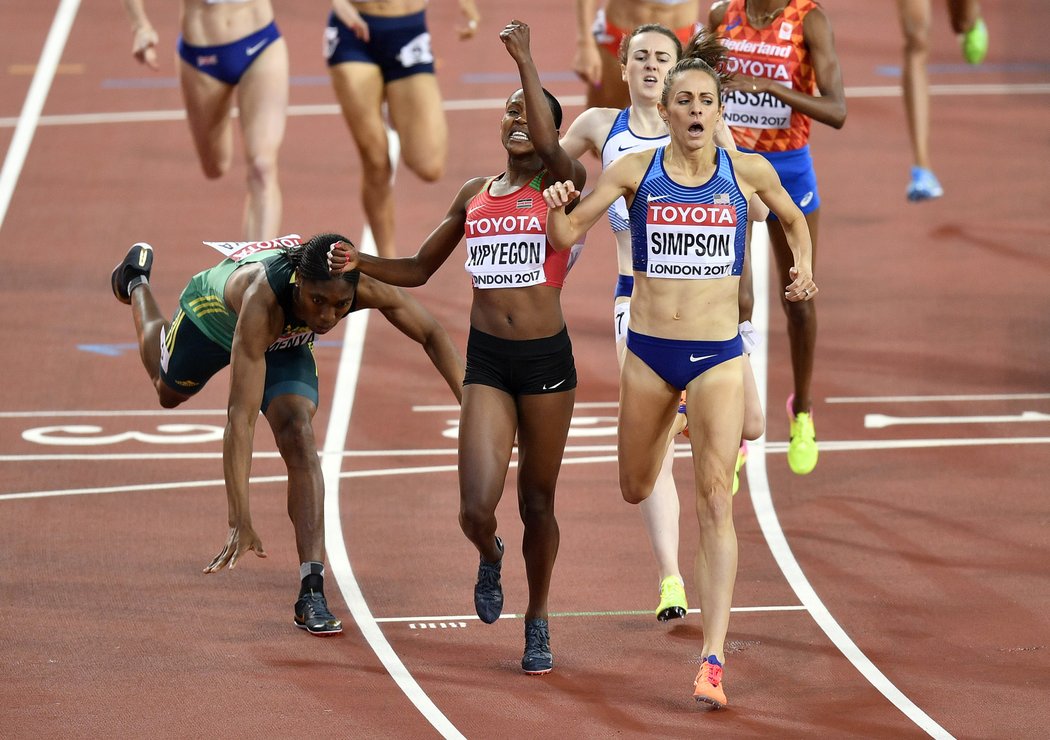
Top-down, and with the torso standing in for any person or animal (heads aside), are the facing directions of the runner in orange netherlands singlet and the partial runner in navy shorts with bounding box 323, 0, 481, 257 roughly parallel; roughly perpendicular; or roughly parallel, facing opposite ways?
roughly parallel

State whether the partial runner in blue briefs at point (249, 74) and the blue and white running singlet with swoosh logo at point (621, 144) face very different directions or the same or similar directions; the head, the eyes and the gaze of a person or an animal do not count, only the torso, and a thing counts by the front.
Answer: same or similar directions

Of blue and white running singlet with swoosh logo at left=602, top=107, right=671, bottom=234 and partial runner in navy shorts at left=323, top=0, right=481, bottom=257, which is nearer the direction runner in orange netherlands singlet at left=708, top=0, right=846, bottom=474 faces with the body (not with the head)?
the blue and white running singlet with swoosh logo

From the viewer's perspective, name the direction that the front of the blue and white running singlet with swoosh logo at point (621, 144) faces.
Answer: toward the camera

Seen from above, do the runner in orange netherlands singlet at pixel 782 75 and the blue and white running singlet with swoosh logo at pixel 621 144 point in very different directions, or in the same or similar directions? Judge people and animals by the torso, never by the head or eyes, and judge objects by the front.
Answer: same or similar directions

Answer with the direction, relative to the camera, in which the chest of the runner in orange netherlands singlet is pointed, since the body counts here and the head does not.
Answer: toward the camera

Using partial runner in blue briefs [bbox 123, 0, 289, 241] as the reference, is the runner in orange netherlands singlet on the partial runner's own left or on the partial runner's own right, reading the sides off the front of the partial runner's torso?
on the partial runner's own left

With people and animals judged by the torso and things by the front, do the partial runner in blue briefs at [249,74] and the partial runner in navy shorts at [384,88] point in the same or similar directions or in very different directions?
same or similar directions

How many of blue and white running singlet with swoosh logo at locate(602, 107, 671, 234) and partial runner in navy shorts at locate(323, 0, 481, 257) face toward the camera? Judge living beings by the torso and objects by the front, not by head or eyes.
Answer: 2

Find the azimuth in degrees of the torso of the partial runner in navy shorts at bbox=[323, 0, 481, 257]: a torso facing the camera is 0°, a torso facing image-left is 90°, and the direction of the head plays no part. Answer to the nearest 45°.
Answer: approximately 0°

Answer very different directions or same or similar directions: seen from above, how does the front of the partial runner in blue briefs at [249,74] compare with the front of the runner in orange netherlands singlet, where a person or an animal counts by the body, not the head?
same or similar directions
